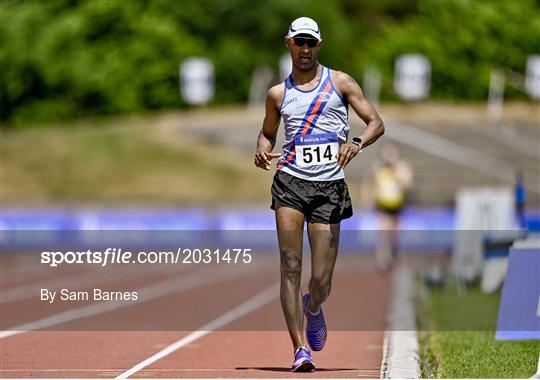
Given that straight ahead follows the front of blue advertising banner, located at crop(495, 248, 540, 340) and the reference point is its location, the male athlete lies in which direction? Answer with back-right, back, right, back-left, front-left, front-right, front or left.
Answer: front-right

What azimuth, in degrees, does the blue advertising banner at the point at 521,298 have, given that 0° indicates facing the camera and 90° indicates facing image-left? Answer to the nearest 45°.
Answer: approximately 0°

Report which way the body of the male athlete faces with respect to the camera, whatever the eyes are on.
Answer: toward the camera

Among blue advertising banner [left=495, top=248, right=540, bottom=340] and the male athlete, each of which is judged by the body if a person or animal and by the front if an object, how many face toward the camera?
2

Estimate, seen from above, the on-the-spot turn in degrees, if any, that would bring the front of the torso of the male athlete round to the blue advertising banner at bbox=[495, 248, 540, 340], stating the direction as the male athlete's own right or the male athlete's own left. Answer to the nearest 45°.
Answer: approximately 135° to the male athlete's own left
